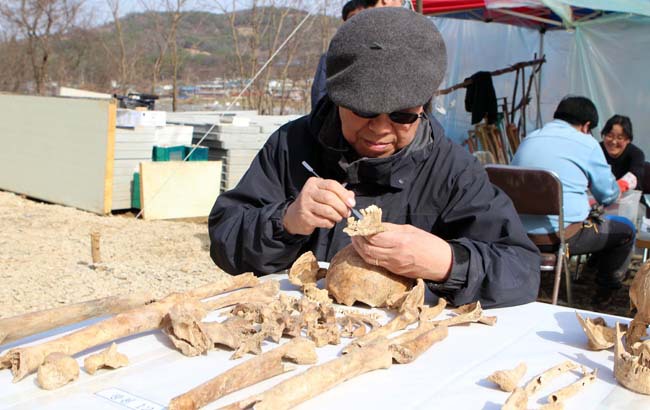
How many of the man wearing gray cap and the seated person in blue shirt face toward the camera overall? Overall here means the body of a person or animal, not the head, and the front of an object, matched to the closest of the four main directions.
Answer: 1

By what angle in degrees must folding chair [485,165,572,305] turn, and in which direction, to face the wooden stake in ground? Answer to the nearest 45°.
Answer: approximately 135° to its left

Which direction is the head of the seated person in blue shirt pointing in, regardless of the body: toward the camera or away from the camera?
away from the camera

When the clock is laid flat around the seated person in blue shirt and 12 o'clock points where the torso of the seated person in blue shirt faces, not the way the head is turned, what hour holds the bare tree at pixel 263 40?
The bare tree is roughly at 9 o'clock from the seated person in blue shirt.

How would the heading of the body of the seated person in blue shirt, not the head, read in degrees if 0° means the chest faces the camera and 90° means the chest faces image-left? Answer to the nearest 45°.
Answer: approximately 225°

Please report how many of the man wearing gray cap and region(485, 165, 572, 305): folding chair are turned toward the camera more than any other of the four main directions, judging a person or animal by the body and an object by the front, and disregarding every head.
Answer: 1

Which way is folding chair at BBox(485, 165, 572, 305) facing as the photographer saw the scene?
facing away from the viewer and to the right of the viewer

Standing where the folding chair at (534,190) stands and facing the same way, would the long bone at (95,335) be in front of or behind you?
behind

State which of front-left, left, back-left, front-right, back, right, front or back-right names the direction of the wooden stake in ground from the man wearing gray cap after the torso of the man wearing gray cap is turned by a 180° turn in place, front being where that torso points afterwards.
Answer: front-left
